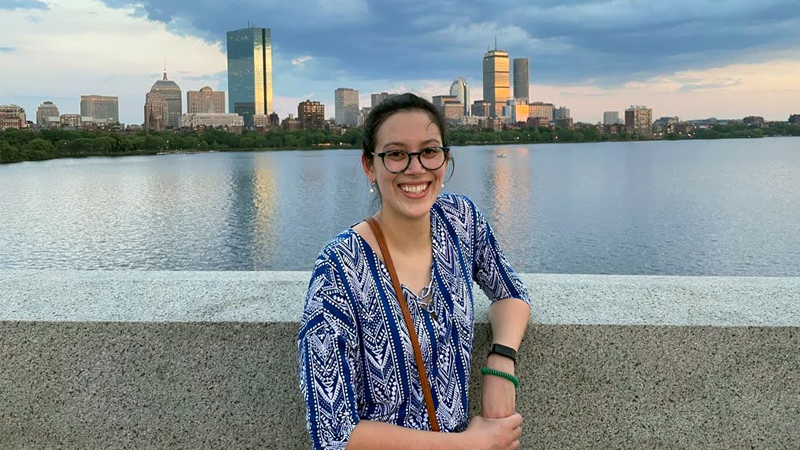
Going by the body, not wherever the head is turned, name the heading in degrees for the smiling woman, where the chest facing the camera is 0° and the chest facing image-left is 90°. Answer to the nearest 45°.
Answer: approximately 315°
